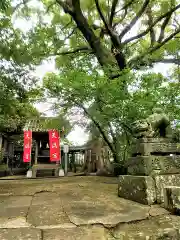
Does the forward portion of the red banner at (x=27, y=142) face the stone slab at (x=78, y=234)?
yes

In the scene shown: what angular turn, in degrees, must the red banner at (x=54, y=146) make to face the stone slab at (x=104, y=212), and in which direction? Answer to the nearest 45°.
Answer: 0° — it already faces it

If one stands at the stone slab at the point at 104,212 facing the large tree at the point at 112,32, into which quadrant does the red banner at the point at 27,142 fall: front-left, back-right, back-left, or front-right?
front-left

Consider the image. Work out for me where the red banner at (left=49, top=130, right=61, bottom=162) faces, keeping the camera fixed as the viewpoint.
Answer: facing the viewer

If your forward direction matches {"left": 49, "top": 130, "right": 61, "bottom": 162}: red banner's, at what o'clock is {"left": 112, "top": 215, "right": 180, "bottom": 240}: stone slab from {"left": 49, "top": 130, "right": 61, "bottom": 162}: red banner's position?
The stone slab is roughly at 12 o'clock from the red banner.

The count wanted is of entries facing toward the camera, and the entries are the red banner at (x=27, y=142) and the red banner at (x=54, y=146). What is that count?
2

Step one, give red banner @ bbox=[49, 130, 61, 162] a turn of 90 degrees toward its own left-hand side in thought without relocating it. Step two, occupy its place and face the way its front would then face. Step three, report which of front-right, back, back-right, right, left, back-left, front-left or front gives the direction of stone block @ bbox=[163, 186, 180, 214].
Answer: right

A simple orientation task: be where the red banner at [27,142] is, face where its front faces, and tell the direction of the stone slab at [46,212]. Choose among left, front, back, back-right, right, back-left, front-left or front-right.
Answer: front

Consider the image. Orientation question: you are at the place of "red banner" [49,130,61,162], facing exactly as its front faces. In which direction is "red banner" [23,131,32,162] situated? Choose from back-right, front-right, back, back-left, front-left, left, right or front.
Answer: right

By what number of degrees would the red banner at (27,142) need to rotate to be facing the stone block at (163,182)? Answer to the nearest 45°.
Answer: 0° — it already faces it

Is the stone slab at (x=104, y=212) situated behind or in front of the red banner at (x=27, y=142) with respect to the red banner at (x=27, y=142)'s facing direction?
in front

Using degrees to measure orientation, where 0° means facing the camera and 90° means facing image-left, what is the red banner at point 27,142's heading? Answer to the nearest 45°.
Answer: approximately 0°

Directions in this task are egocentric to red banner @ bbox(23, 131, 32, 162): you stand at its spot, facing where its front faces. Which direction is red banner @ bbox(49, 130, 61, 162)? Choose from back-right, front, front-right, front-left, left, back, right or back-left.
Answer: left
